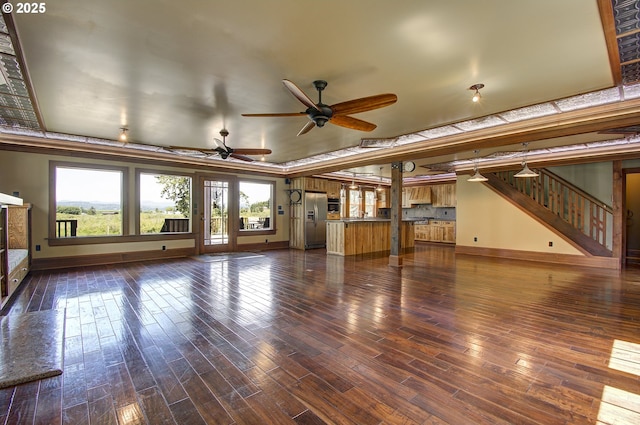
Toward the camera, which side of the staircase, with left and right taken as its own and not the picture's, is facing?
right
